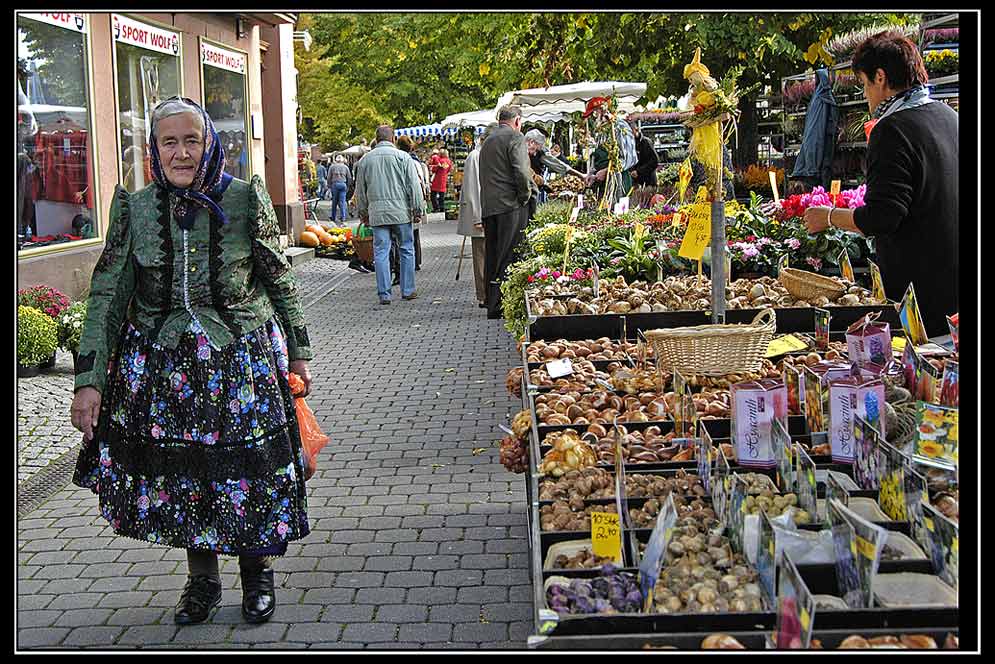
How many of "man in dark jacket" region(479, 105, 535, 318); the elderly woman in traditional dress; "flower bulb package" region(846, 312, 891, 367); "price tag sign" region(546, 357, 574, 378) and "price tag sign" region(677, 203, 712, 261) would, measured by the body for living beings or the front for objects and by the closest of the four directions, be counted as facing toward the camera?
4

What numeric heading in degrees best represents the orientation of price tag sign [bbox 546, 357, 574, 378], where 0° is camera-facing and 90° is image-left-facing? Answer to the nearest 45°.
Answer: approximately 0°

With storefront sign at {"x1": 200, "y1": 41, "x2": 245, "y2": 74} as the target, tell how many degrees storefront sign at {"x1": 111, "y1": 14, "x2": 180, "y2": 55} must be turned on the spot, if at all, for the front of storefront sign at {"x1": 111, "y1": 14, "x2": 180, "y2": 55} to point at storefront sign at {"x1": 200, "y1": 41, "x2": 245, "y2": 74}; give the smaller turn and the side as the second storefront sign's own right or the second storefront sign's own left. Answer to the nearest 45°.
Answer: approximately 135° to the second storefront sign's own left

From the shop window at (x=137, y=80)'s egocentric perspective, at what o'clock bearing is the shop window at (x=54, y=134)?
the shop window at (x=54, y=134) is roughly at 2 o'clock from the shop window at (x=137, y=80).

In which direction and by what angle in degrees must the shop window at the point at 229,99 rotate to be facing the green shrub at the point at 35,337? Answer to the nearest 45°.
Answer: approximately 45° to its right

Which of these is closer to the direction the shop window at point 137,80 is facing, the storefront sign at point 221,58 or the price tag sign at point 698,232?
the price tag sign

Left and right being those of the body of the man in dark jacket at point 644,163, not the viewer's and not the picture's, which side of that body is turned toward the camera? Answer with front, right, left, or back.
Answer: left

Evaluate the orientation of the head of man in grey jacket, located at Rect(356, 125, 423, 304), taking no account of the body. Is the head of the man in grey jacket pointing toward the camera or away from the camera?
away from the camera

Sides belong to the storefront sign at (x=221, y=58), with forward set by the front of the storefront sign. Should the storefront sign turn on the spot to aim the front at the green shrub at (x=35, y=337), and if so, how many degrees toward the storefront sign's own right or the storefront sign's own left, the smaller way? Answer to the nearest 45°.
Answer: approximately 45° to the storefront sign's own right

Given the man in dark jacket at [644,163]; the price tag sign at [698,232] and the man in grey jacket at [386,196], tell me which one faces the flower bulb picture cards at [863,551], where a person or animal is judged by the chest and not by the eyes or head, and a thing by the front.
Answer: the price tag sign

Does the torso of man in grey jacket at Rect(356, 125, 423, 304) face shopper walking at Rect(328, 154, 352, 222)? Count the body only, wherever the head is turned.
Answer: yes
